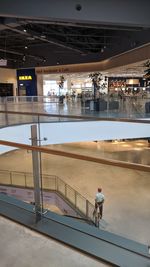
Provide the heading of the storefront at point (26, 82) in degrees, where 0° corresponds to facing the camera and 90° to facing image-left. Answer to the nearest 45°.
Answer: approximately 0°
